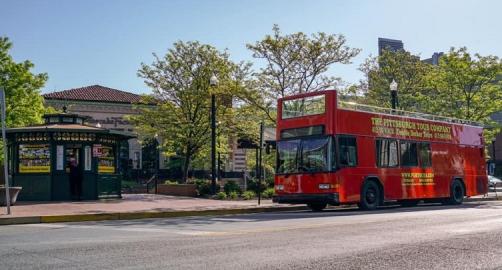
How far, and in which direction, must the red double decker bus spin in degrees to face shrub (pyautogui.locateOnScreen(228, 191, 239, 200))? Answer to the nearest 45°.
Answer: approximately 90° to its right

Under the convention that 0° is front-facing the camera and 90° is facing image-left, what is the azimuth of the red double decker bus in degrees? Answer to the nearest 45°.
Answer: approximately 45°

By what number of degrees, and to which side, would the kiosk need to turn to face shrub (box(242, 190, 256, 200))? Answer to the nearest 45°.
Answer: approximately 90° to its left

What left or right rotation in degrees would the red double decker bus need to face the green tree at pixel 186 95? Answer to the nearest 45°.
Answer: approximately 90° to its right

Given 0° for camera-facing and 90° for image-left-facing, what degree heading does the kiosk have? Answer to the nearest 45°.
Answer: approximately 0°

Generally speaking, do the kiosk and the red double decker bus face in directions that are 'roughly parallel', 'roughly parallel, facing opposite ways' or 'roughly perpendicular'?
roughly perpendicular

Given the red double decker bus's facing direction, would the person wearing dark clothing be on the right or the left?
on its right

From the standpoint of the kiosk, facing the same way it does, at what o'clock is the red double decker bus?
The red double decker bus is roughly at 10 o'clock from the kiosk.

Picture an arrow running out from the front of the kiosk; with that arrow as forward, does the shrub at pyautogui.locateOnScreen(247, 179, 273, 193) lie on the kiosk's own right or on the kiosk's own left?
on the kiosk's own left

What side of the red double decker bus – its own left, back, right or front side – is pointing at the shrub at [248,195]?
right

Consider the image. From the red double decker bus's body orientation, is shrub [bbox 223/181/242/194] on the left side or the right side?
on its right

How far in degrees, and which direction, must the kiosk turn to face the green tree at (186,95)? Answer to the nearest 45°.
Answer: approximately 135° to its left
